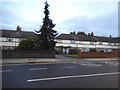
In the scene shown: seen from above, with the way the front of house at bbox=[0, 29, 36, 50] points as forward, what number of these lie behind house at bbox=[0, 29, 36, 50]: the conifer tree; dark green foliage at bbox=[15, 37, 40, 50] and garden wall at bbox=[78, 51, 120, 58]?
0

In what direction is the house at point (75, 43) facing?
toward the camera

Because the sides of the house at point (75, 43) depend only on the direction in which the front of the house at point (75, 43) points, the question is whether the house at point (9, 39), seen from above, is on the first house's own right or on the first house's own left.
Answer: on the first house's own right

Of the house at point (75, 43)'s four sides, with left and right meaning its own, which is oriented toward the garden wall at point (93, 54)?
front

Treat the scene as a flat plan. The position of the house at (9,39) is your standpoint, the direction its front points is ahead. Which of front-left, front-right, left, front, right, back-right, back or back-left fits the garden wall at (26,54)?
front

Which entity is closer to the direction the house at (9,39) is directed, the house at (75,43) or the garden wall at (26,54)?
the garden wall

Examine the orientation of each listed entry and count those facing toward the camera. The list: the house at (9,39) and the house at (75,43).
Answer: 2

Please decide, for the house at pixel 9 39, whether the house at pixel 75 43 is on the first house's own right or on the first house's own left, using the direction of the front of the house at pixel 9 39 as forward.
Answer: on the first house's own left

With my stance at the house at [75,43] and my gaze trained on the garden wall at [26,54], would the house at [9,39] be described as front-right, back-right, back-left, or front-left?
front-right

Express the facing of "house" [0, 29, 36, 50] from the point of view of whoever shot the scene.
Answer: facing the viewer
